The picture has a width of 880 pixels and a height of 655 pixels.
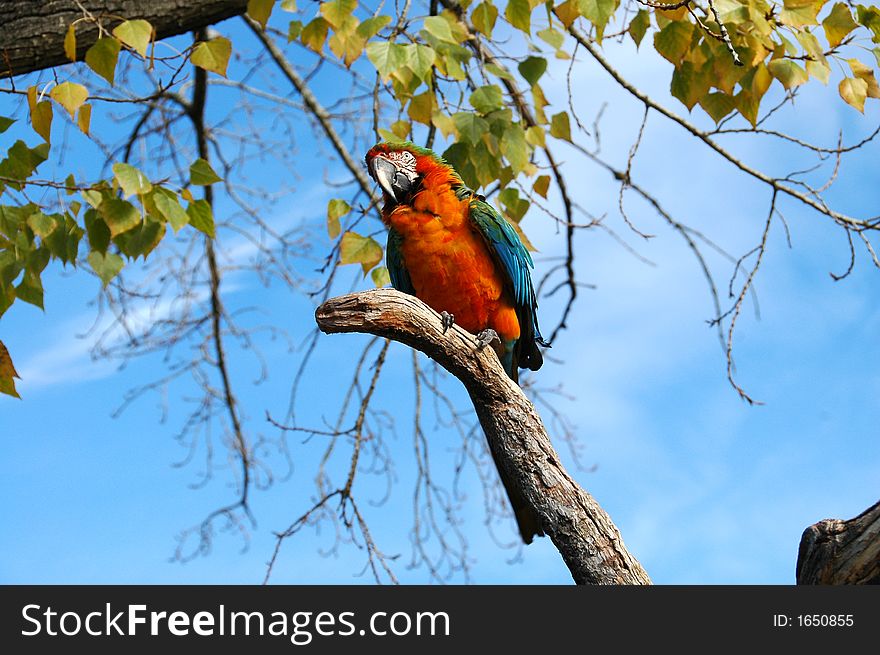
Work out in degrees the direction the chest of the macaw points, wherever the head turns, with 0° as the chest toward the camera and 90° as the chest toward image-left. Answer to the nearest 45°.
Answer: approximately 45°

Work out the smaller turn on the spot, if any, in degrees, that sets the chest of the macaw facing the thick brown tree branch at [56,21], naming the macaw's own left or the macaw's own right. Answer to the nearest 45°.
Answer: approximately 45° to the macaw's own right
